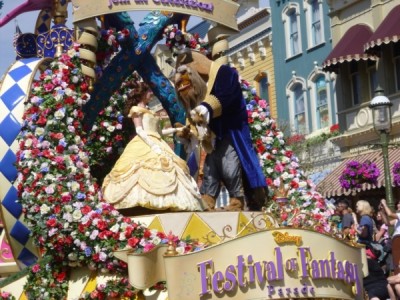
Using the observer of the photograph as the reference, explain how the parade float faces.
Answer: facing the viewer and to the right of the viewer

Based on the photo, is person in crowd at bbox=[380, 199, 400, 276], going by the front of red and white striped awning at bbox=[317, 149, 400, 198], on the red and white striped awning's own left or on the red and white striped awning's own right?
on the red and white striped awning's own left

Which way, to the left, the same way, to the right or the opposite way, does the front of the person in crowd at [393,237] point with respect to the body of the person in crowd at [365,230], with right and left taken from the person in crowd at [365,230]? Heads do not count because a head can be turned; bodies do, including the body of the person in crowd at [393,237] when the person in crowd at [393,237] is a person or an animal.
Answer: the same way

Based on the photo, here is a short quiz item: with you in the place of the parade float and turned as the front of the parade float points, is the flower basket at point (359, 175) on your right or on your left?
on your left

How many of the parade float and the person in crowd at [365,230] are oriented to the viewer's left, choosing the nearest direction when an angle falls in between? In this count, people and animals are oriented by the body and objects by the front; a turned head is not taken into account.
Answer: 1

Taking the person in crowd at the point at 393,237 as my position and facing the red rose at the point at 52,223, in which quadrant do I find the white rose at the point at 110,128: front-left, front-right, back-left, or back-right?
front-right

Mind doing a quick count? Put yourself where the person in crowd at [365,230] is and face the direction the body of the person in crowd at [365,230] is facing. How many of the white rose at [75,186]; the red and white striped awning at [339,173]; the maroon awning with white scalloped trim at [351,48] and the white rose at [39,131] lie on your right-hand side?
2

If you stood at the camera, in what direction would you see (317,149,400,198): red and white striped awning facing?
facing the viewer and to the left of the viewer

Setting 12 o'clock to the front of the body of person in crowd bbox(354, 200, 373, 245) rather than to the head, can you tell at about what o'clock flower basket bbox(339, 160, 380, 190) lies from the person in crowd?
The flower basket is roughly at 3 o'clock from the person in crowd.

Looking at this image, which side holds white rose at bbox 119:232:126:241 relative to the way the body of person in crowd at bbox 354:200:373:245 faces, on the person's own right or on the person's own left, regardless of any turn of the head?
on the person's own left

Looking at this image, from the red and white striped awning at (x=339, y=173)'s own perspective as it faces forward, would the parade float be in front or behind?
in front

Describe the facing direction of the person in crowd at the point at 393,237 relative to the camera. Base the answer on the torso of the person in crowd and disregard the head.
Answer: to the viewer's left

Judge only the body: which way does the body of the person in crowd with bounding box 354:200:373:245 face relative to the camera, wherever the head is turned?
to the viewer's left
